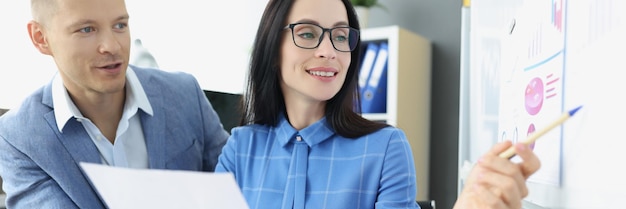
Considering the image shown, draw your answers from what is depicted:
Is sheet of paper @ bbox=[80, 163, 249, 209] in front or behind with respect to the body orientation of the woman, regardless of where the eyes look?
in front

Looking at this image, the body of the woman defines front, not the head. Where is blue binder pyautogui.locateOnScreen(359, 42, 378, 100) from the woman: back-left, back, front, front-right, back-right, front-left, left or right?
back

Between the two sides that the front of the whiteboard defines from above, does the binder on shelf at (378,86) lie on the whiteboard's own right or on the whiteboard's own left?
on the whiteboard's own right

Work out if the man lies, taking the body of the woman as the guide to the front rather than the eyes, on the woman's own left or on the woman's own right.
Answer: on the woman's own right

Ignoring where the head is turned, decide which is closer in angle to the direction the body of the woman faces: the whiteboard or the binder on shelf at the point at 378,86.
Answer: the whiteboard

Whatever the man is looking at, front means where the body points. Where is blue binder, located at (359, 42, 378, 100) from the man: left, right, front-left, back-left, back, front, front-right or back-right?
left

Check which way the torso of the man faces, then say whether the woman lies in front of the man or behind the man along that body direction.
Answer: in front

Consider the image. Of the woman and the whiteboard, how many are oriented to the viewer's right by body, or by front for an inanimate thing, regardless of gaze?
0

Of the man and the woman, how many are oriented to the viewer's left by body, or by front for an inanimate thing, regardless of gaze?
0

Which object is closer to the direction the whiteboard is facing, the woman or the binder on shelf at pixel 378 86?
the woman

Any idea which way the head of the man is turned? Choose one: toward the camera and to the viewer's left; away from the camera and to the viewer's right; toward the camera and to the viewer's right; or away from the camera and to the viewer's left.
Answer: toward the camera and to the viewer's right

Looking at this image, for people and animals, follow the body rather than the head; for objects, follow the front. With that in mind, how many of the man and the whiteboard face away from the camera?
0

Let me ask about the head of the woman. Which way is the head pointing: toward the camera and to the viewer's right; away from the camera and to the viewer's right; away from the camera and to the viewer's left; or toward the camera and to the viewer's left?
toward the camera and to the viewer's right

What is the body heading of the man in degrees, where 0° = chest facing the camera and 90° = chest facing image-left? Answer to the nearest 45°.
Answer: approximately 315°
